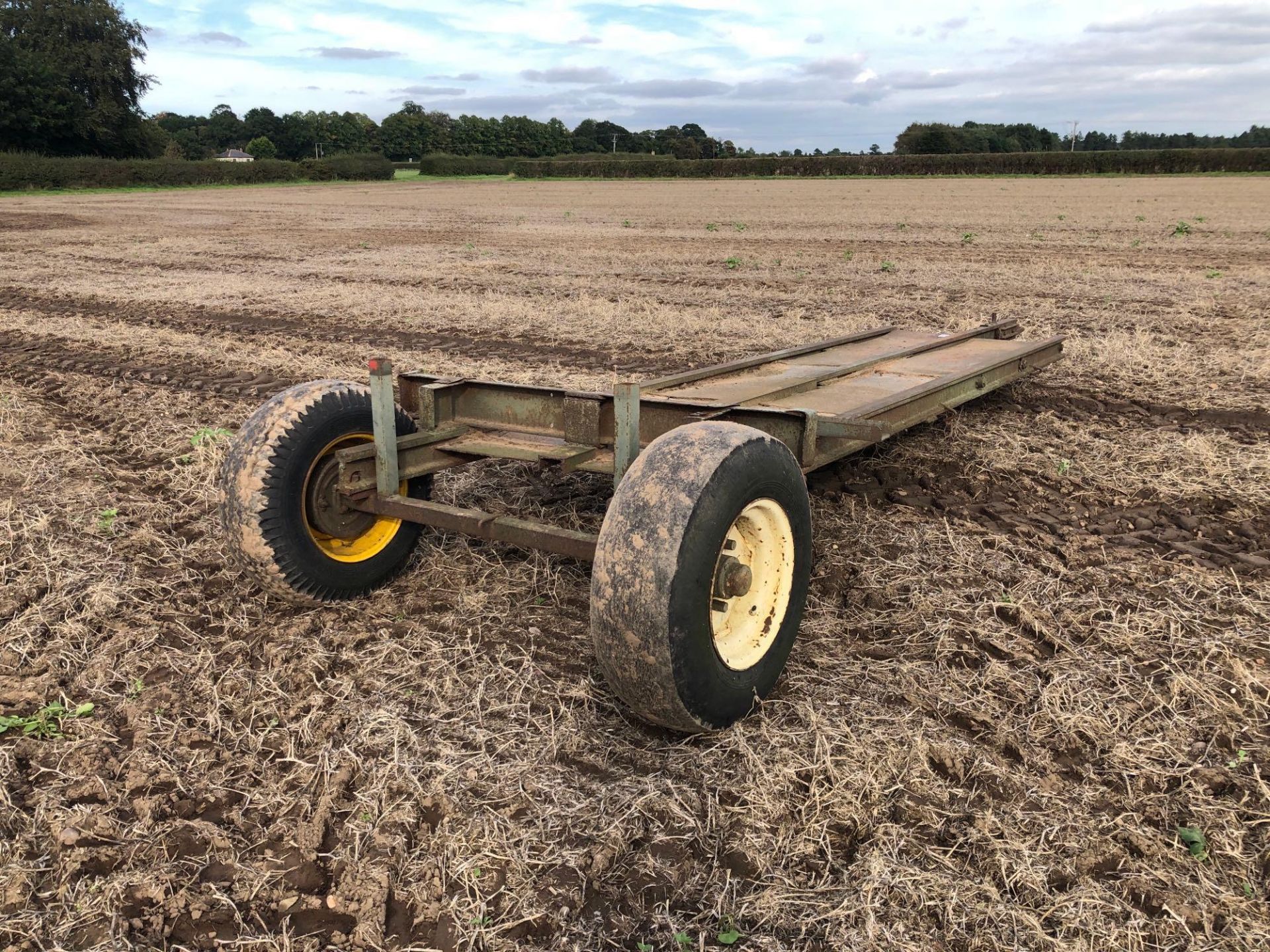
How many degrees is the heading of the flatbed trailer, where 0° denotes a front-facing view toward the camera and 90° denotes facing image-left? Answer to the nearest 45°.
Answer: approximately 225°
